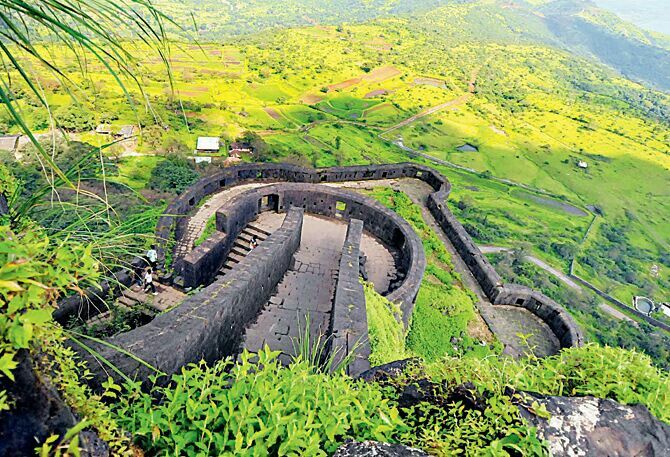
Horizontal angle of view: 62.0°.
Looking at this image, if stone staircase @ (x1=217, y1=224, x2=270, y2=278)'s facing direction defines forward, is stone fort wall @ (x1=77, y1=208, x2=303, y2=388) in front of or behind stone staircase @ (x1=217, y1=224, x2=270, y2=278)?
in front

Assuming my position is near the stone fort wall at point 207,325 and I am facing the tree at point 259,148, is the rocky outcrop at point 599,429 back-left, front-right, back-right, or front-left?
back-right

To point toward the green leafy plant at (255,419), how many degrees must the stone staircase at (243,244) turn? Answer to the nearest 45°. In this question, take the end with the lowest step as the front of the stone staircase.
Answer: approximately 45° to its left

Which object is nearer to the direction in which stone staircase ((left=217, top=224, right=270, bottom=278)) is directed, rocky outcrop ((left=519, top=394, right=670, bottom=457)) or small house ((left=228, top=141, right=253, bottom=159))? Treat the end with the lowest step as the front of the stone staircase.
the rocky outcrop

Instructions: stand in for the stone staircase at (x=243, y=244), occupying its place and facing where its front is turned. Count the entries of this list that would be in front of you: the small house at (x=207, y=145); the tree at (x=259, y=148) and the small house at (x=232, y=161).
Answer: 0

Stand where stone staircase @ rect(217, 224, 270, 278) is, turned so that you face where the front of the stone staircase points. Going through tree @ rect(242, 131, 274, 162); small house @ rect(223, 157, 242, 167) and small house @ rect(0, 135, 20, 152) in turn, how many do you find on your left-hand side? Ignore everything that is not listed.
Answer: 0

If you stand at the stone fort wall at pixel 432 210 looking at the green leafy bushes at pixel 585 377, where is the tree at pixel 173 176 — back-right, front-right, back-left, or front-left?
back-right

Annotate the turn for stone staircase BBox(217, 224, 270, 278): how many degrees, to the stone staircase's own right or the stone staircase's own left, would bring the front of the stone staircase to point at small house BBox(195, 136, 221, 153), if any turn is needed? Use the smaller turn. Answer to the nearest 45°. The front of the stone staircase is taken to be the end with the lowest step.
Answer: approximately 135° to the stone staircase's own right

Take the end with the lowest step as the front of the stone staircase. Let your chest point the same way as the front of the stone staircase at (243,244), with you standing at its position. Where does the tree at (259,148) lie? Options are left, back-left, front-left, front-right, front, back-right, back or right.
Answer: back-right

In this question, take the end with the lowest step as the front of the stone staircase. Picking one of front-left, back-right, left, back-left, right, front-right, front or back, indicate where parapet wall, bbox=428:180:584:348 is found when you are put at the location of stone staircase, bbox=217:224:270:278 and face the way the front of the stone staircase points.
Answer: back-left

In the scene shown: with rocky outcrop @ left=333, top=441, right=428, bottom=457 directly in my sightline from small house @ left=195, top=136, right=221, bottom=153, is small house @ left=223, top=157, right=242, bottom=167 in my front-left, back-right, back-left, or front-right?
front-left

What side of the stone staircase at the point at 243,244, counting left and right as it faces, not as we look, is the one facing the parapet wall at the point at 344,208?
back

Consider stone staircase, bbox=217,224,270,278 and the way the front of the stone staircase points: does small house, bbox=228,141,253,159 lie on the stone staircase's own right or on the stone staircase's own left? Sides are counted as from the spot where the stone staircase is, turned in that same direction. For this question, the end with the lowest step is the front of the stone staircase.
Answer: on the stone staircase's own right
